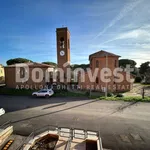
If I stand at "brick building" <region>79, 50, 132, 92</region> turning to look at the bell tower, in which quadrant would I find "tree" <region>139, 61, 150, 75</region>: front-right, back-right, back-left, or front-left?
back-right

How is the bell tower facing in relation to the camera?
toward the camera

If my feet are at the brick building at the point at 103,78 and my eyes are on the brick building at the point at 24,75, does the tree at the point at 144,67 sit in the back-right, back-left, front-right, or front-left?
back-right

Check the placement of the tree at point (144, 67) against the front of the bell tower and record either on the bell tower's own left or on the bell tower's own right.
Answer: on the bell tower's own left

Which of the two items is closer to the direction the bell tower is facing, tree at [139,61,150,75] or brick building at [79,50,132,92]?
the brick building

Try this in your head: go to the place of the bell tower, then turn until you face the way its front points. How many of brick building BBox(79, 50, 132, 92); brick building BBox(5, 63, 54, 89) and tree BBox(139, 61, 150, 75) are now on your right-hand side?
1

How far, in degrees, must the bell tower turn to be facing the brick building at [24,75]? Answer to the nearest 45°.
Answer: approximately 90° to its right

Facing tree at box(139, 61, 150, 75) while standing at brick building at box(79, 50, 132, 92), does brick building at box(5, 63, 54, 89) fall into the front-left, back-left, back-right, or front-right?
back-left

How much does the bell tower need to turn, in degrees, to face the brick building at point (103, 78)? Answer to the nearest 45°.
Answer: approximately 90° to its left
